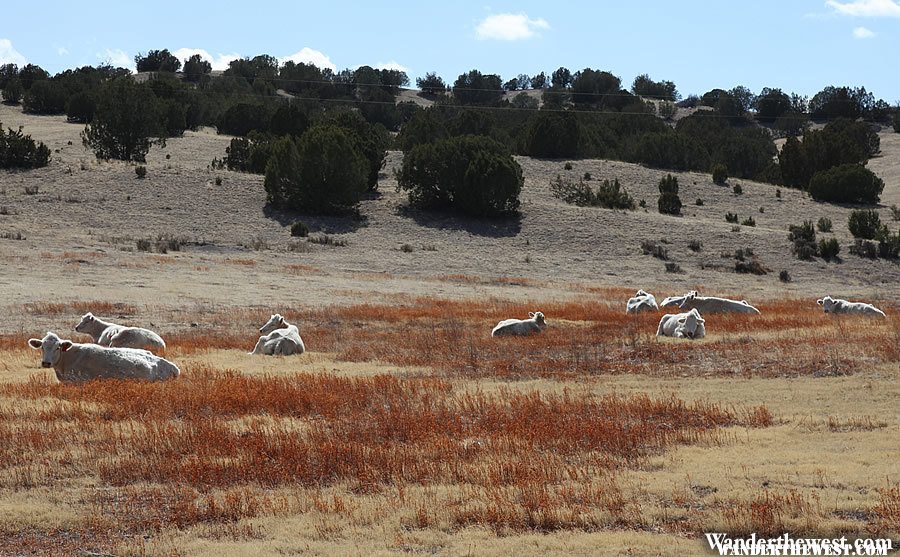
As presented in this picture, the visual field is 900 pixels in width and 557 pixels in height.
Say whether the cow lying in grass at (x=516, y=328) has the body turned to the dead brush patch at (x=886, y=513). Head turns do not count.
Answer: no

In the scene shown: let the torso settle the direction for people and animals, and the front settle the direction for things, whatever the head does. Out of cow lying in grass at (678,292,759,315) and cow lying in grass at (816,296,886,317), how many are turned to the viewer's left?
2

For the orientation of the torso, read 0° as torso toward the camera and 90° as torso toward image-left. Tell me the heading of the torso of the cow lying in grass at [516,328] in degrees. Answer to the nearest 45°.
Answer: approximately 270°

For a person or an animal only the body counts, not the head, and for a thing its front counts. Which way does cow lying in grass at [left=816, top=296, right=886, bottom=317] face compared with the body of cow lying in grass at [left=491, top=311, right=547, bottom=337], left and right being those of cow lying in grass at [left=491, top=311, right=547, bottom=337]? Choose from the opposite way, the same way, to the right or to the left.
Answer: the opposite way

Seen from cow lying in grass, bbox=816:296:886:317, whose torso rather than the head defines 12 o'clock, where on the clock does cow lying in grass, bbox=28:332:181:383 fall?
cow lying in grass, bbox=28:332:181:383 is roughly at 10 o'clock from cow lying in grass, bbox=816:296:886:317.

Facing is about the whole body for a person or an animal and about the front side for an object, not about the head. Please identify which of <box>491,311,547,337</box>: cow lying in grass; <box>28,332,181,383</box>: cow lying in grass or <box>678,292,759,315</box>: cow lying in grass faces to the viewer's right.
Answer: <box>491,311,547,337</box>: cow lying in grass

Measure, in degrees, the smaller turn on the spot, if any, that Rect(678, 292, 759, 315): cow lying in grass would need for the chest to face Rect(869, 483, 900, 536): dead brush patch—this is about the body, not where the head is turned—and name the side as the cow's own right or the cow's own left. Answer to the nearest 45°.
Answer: approximately 90° to the cow's own left

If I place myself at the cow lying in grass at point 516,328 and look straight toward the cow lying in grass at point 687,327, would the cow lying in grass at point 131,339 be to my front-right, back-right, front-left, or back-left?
back-right

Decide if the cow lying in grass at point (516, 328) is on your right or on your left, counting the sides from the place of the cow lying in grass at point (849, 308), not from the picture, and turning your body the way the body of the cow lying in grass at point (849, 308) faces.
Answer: on your left

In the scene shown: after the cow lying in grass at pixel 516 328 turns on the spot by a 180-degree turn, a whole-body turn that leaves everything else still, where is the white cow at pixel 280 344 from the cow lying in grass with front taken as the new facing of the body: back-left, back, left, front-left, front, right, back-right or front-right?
front-left

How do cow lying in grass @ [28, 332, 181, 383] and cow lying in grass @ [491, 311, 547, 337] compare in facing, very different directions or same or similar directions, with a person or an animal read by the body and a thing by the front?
very different directions

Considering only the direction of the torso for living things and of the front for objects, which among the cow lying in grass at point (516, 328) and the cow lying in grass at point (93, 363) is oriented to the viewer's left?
the cow lying in grass at point (93, 363)

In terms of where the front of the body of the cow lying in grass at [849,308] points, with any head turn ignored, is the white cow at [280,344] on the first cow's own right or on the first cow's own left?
on the first cow's own left

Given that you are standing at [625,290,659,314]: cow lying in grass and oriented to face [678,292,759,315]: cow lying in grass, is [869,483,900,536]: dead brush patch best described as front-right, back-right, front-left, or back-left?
front-right

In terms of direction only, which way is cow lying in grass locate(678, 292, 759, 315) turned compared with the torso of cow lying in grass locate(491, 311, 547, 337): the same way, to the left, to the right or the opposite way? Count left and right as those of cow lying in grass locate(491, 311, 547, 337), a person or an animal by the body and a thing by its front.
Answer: the opposite way

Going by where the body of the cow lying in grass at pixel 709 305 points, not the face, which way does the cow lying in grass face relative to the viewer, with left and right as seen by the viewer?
facing to the left of the viewer

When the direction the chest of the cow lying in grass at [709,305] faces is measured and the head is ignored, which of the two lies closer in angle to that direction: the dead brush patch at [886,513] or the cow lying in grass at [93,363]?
the cow lying in grass

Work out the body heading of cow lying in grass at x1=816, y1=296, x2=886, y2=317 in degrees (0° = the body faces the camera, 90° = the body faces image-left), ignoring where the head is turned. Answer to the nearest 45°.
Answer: approximately 90°

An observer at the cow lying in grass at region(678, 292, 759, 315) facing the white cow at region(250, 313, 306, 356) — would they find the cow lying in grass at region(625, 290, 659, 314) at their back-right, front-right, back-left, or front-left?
front-right

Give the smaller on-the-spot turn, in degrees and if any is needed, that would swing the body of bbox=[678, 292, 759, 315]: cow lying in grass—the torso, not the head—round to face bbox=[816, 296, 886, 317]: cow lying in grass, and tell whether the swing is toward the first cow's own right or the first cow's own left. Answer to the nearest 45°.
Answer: approximately 180°
